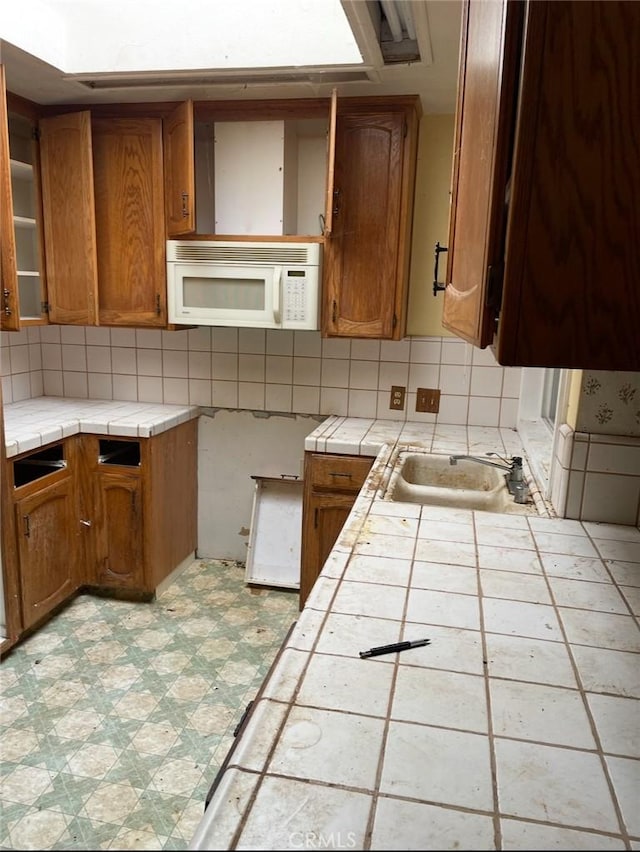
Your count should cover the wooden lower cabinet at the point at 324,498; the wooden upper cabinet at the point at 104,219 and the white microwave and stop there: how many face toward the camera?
3

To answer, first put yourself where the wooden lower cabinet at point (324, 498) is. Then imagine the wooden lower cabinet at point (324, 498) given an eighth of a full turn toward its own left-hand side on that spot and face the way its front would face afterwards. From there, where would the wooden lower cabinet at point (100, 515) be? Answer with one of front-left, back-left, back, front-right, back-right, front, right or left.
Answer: back-right

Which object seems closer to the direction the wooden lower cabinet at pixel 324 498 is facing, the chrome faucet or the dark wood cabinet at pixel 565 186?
the dark wood cabinet

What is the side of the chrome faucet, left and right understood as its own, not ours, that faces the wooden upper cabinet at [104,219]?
front

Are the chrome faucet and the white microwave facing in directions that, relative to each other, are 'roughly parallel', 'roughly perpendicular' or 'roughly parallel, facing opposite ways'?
roughly perpendicular

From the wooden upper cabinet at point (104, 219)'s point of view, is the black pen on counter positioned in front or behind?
in front

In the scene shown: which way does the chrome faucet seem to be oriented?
to the viewer's left

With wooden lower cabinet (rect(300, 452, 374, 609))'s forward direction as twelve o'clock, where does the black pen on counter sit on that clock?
The black pen on counter is roughly at 12 o'clock from the wooden lower cabinet.

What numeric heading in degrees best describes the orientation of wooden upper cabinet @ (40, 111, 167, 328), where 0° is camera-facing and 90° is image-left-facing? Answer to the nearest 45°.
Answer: approximately 0°

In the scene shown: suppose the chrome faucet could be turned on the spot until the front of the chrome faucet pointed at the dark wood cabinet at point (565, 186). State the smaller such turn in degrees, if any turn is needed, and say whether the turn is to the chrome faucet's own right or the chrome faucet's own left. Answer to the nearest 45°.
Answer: approximately 90° to the chrome faucet's own left
